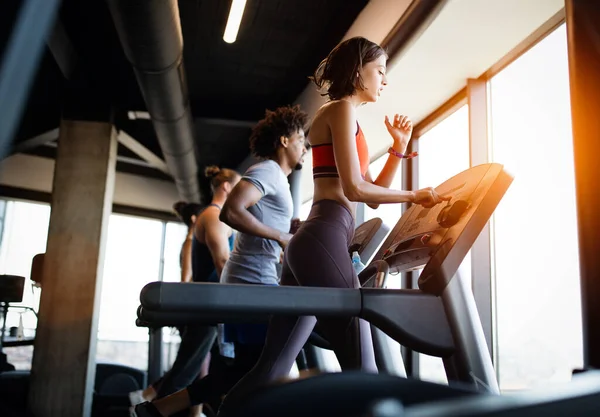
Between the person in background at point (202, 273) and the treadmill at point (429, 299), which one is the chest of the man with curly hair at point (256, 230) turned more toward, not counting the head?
the treadmill

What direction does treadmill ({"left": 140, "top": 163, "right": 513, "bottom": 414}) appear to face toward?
to the viewer's right

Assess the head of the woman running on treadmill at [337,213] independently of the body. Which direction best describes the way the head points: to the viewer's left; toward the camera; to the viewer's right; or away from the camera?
to the viewer's right

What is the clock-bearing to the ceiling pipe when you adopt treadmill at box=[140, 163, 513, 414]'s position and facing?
The ceiling pipe is roughly at 8 o'clock from the treadmill.

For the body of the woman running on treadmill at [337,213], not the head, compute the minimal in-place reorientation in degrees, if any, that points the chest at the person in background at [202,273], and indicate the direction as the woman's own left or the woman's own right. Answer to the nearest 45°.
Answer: approximately 135° to the woman's own left

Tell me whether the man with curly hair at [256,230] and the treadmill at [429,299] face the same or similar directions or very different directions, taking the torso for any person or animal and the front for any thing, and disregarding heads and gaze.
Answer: same or similar directions

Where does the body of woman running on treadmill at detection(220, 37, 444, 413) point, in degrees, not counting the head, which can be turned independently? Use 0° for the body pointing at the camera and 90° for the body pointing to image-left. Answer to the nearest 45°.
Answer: approximately 270°

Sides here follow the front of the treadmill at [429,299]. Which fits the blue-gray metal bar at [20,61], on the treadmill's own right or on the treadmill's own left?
on the treadmill's own right

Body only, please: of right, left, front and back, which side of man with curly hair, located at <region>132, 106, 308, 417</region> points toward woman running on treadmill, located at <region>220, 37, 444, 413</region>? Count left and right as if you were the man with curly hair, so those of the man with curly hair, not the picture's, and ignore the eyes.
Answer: right

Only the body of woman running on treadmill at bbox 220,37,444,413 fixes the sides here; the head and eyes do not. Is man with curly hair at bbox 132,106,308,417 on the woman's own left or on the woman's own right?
on the woman's own left

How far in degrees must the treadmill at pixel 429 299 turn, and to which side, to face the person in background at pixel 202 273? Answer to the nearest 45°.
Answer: approximately 135° to its left

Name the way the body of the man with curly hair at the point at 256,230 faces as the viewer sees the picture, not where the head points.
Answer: to the viewer's right

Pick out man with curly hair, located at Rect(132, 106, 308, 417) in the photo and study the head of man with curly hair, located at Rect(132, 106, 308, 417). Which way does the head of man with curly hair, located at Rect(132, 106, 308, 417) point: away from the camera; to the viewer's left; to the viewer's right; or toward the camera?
to the viewer's right

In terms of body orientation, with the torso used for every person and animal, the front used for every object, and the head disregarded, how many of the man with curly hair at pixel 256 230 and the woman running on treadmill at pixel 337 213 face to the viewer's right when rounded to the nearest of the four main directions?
2
